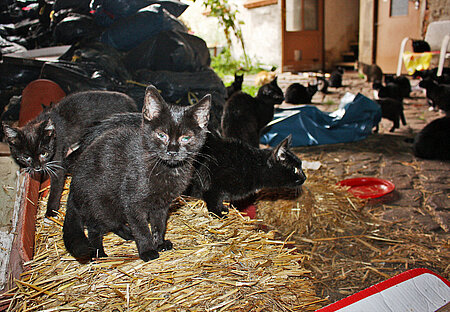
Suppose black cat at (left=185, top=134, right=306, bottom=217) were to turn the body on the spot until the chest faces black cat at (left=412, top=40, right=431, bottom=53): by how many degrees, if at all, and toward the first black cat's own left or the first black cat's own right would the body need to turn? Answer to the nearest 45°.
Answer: approximately 45° to the first black cat's own left

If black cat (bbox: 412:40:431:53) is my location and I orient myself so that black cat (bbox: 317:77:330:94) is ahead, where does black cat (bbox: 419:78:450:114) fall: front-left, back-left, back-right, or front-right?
front-left

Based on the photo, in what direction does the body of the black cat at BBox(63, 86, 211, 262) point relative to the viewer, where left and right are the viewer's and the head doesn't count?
facing the viewer and to the right of the viewer

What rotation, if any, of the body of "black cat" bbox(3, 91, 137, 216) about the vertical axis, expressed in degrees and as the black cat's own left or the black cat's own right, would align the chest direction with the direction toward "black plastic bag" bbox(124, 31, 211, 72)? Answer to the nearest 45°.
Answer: approximately 180°

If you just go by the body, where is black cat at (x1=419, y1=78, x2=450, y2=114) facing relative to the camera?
to the viewer's left

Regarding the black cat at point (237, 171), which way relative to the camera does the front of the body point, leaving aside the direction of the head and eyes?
to the viewer's right

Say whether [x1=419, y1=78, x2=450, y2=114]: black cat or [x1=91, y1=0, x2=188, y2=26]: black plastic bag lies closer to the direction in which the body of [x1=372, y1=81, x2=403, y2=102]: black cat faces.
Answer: the black plastic bag
